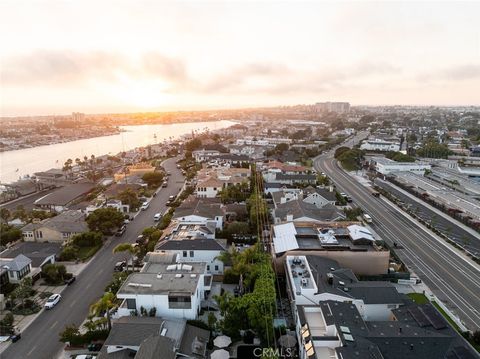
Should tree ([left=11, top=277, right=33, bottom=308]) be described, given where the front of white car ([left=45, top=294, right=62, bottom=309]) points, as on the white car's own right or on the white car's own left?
on the white car's own right

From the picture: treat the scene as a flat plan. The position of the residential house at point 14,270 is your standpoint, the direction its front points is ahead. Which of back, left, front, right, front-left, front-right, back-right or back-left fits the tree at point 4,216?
back-left

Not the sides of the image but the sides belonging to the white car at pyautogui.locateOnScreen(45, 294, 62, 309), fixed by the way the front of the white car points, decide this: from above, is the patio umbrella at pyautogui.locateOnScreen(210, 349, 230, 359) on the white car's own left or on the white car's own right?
on the white car's own left

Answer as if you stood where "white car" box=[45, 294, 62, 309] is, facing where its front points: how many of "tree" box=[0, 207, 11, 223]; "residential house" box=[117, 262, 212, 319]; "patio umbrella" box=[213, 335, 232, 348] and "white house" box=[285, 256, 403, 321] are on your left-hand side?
3

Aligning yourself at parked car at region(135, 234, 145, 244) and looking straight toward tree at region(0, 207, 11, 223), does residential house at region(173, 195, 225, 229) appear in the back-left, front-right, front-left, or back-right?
back-right
